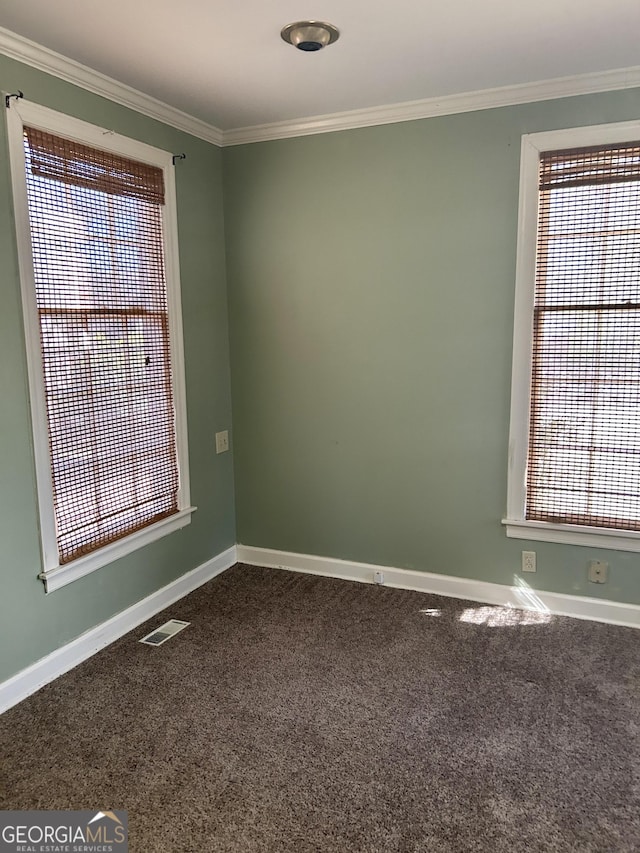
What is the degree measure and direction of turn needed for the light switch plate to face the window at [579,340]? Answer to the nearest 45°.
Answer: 0° — it already faces it

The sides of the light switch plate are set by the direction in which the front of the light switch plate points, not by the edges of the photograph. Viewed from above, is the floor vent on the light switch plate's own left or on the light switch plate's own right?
on the light switch plate's own right

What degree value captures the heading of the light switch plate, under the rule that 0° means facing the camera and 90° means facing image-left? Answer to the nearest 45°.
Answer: approximately 315°

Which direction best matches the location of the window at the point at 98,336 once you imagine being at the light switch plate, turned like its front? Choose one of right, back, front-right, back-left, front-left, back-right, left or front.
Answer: right
